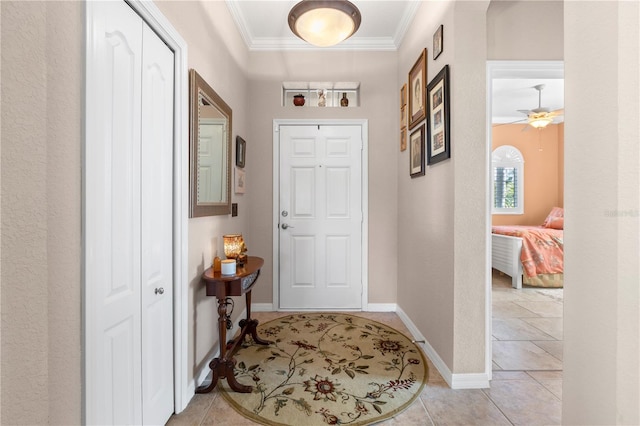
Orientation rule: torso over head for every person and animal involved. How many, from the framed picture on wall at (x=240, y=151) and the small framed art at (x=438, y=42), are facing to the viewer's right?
1

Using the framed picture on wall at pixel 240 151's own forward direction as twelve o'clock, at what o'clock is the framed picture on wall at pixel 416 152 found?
the framed picture on wall at pixel 416 152 is roughly at 1 o'clock from the framed picture on wall at pixel 240 151.

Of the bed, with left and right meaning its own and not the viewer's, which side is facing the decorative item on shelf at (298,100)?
front

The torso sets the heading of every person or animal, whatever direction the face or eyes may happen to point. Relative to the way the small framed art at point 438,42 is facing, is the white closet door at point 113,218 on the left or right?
on its left

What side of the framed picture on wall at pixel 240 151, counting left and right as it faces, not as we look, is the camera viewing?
right

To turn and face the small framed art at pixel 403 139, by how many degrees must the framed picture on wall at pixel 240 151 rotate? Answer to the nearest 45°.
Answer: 0° — it already faces it

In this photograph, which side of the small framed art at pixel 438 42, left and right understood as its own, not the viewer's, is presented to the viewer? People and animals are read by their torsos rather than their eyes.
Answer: left

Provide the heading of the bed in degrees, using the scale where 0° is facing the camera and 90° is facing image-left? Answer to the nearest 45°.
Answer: approximately 45°

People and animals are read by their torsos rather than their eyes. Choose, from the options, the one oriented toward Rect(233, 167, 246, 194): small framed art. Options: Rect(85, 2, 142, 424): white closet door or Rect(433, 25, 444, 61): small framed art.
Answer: Rect(433, 25, 444, 61): small framed art

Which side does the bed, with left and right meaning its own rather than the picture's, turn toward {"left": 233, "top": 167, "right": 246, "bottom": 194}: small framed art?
front

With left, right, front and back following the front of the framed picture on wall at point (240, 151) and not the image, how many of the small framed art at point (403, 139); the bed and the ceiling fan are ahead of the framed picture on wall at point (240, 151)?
3

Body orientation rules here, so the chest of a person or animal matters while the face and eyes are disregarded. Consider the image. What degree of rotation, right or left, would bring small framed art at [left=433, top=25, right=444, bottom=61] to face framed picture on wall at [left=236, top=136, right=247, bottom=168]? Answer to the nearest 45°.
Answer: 0° — it already faces it

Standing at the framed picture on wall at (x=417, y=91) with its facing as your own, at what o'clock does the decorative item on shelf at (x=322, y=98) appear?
The decorative item on shelf is roughly at 1 o'clock from the framed picture on wall.
